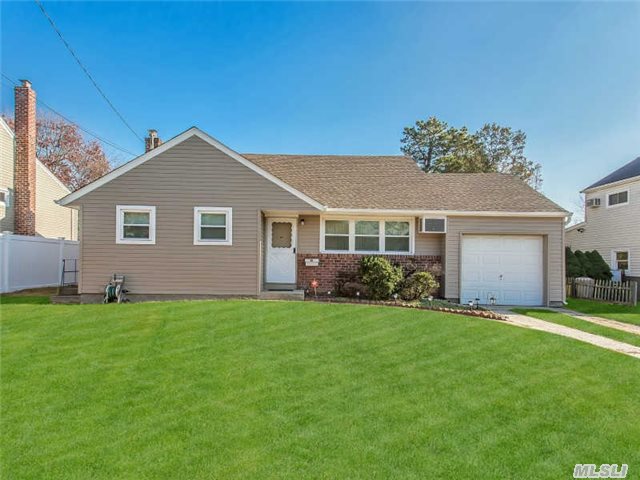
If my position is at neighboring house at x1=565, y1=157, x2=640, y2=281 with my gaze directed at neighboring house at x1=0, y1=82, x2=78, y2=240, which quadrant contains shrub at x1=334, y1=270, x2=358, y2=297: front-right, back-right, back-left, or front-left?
front-left

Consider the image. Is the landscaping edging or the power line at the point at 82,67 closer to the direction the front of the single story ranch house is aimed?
the landscaping edging

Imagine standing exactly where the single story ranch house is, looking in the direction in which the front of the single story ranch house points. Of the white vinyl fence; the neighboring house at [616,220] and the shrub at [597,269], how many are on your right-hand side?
1

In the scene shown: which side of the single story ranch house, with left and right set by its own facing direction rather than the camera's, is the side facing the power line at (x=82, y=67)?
right

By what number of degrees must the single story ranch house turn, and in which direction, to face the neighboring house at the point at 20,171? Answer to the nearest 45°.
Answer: approximately 90° to its right

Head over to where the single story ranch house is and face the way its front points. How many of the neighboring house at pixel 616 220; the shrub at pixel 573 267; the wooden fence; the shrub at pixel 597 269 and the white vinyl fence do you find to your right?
1

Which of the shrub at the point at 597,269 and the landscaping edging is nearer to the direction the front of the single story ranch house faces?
the landscaping edging

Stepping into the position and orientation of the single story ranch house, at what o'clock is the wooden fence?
The wooden fence is roughly at 9 o'clock from the single story ranch house.

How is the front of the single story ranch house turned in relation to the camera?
facing the viewer

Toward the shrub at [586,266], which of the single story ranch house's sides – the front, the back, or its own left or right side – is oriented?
left

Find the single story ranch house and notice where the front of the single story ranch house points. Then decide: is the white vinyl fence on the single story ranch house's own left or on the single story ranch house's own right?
on the single story ranch house's own right
